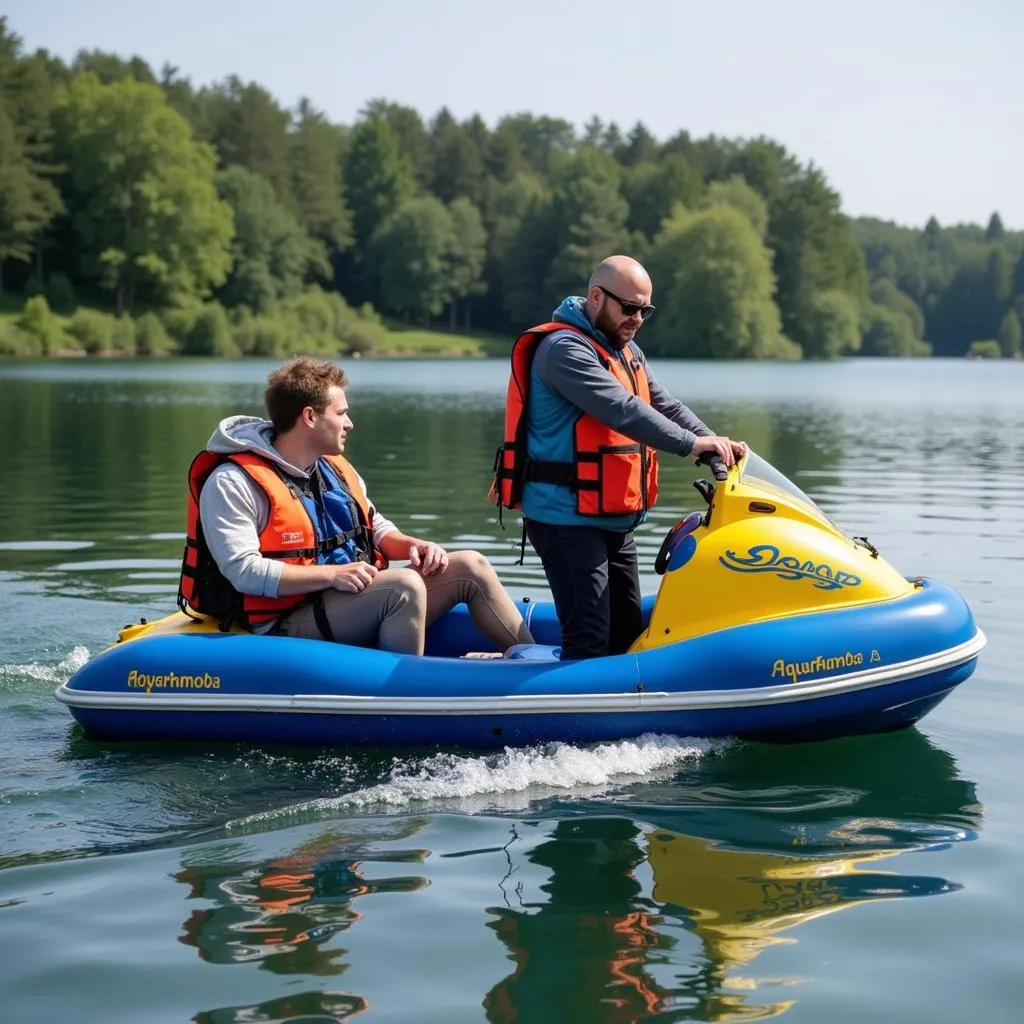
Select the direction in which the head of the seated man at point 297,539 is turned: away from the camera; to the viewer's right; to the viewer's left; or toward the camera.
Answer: to the viewer's right

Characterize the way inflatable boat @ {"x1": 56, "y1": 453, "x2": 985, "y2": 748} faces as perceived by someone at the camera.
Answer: facing to the right of the viewer

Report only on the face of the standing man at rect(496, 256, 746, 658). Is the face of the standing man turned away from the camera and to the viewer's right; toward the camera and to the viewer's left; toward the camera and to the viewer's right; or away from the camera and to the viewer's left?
toward the camera and to the viewer's right
